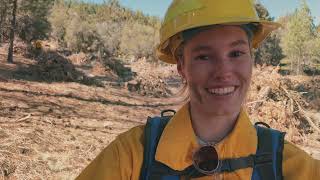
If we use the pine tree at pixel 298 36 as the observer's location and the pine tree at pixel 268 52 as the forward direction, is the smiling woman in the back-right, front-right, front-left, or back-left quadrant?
front-left

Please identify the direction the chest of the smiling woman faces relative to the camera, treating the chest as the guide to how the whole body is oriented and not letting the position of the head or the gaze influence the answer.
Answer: toward the camera

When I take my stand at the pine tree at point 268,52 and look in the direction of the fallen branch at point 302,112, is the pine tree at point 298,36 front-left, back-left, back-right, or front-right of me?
back-left

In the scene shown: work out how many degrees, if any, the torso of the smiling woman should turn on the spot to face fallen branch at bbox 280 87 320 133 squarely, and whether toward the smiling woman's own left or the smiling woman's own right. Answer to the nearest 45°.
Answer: approximately 180°

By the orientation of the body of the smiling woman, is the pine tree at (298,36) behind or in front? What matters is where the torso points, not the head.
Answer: behind

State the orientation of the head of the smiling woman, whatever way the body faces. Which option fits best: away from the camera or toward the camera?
toward the camera

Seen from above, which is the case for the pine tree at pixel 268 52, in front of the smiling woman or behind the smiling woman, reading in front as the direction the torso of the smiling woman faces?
behind
